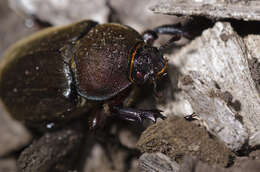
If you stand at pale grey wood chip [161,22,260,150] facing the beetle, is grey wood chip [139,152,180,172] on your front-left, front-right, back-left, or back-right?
front-left

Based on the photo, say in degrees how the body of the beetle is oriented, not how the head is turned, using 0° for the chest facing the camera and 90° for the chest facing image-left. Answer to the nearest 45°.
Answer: approximately 270°

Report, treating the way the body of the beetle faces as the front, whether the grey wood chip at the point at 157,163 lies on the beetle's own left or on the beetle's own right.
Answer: on the beetle's own right

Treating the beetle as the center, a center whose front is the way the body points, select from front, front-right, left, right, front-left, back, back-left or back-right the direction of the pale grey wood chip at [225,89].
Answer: front-right
